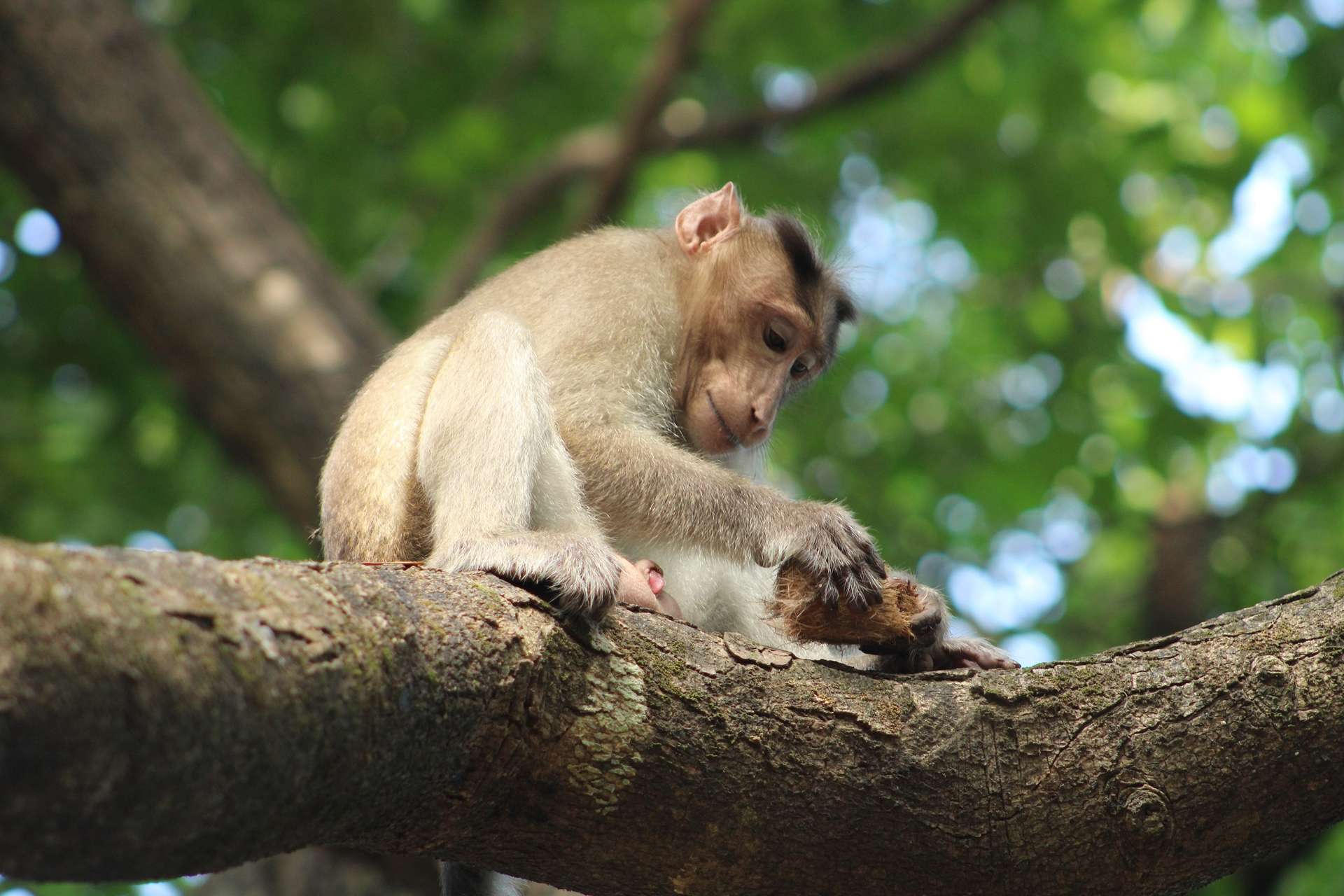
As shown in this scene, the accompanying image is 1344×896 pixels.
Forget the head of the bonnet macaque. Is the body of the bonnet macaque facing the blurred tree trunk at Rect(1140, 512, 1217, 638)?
no

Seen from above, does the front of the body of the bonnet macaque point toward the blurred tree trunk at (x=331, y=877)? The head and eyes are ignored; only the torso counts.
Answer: no

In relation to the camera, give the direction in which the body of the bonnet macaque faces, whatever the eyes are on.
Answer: to the viewer's right
